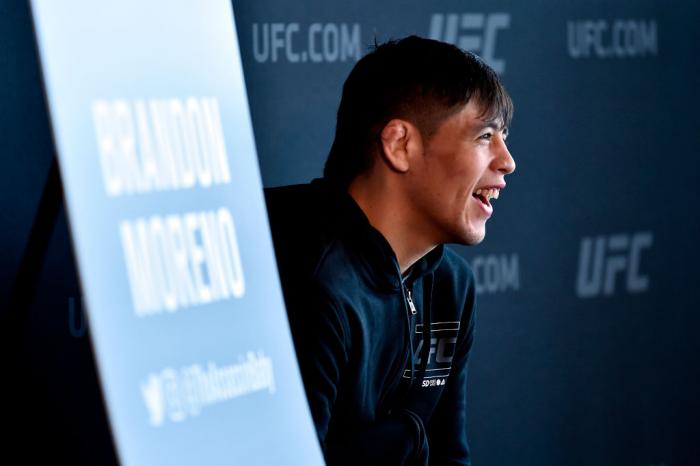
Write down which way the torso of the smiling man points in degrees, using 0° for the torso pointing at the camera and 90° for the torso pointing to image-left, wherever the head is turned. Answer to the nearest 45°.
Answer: approximately 315°

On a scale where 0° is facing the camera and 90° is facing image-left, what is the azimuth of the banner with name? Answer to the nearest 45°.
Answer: approximately 315°

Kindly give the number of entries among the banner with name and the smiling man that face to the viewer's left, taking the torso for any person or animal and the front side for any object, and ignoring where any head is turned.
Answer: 0

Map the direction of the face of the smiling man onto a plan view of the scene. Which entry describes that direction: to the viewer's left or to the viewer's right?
to the viewer's right

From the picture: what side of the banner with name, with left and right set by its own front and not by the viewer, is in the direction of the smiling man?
left

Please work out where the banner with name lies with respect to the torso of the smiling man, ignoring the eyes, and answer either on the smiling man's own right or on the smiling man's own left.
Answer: on the smiling man's own right
